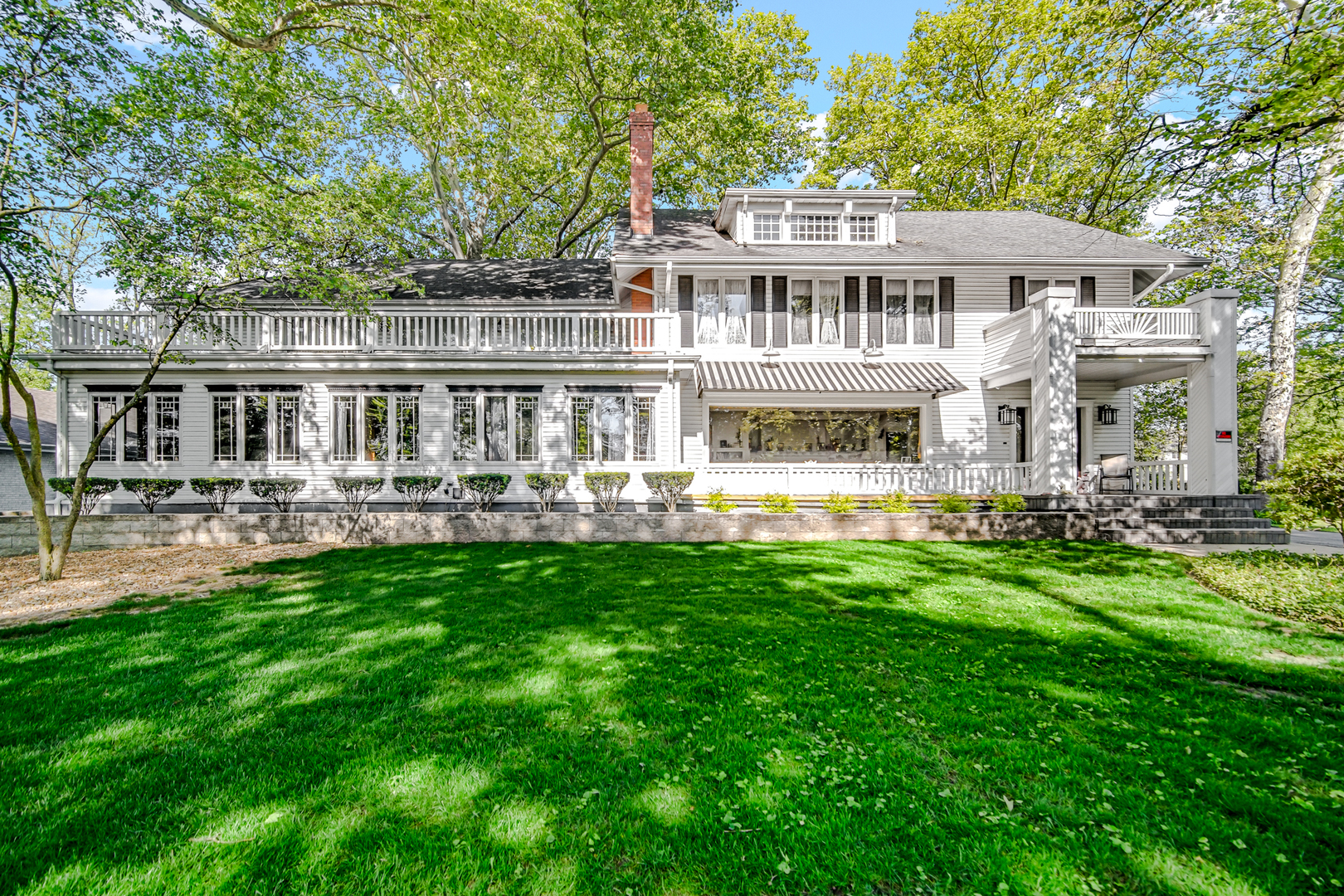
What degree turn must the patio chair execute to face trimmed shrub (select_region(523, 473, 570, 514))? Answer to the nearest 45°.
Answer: approximately 45° to its right

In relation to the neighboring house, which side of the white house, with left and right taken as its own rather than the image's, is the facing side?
right

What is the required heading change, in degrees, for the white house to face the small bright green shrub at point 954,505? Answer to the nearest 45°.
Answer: approximately 45° to its left

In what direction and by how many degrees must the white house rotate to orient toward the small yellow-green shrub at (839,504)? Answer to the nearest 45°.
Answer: approximately 45° to its left

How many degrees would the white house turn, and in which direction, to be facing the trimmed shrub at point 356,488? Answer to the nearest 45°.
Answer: approximately 90° to its right

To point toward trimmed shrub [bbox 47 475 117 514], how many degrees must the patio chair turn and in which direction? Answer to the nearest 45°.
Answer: approximately 45° to its right
